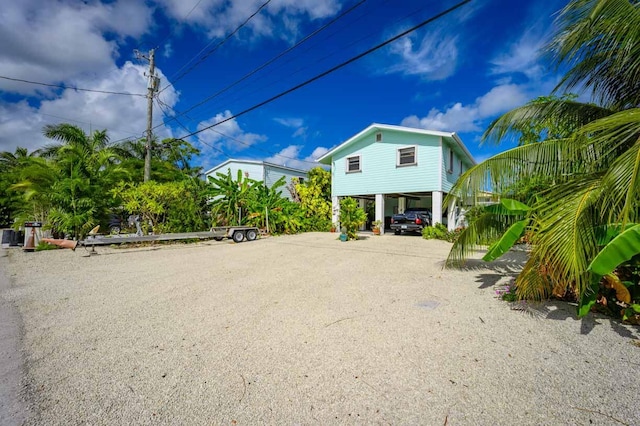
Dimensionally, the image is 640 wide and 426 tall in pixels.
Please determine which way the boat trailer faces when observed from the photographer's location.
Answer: facing to the left of the viewer

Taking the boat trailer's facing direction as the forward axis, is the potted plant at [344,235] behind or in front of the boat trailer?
behind

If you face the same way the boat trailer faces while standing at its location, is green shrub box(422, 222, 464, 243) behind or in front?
behind

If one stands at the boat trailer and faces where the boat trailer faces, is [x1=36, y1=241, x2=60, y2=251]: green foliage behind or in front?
in front

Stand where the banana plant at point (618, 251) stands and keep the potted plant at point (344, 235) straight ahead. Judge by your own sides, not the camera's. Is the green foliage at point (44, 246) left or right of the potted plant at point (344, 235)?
left

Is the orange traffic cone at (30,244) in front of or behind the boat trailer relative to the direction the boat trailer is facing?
in front

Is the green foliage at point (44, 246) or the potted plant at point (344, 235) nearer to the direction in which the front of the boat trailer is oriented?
the green foliage

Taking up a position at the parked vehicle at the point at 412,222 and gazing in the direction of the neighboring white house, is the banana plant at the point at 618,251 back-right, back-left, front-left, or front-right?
back-left

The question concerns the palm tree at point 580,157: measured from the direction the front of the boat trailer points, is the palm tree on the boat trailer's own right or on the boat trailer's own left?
on the boat trailer's own left

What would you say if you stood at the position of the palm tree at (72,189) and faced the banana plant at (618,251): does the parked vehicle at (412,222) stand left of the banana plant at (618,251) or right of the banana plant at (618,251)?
left

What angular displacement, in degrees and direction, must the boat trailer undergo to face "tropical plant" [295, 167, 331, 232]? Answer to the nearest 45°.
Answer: approximately 180°
